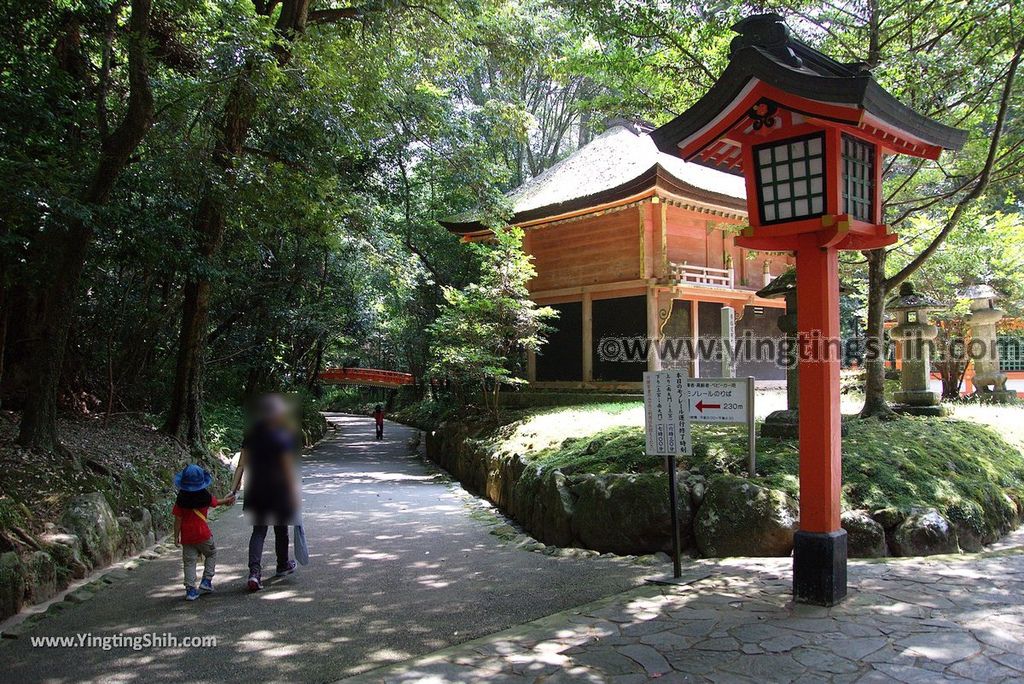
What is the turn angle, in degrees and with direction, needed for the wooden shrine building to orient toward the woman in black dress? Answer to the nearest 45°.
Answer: approximately 45° to its right

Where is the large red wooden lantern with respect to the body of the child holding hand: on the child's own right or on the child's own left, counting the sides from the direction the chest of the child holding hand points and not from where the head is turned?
on the child's own right

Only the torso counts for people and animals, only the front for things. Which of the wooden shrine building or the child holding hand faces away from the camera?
the child holding hand

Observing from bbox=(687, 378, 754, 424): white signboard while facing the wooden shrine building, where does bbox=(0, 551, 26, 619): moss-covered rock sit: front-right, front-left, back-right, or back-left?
back-left

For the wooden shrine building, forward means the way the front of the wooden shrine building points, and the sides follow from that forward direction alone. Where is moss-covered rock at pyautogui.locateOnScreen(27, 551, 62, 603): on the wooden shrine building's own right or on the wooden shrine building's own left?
on the wooden shrine building's own right

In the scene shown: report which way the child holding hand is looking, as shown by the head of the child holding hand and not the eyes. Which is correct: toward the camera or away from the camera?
away from the camera

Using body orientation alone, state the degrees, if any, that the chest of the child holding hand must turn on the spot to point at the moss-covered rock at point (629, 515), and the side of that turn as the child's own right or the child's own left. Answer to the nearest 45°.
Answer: approximately 90° to the child's own right

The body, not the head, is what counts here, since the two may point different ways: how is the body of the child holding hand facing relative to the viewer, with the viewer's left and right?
facing away from the viewer

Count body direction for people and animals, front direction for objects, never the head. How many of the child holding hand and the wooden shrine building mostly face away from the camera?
1

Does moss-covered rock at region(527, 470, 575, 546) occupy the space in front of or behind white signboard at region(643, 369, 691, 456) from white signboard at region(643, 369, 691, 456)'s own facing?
behind

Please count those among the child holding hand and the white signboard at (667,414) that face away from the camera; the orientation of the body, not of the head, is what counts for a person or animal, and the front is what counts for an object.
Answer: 1
